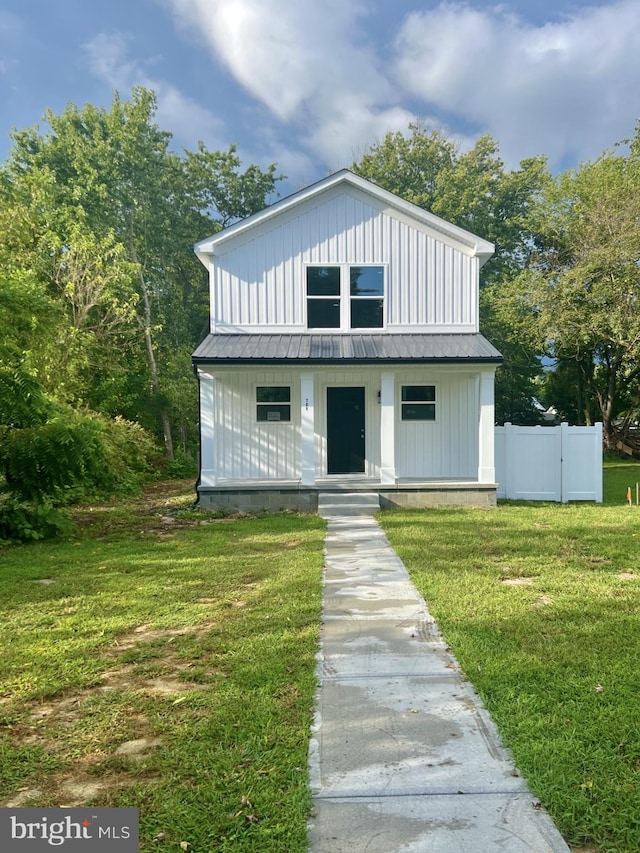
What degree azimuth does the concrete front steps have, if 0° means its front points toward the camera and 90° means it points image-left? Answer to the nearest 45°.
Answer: approximately 0°

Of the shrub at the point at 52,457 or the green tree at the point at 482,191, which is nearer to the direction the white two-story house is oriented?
the shrub

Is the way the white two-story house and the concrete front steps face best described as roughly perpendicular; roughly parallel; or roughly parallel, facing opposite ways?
roughly parallel

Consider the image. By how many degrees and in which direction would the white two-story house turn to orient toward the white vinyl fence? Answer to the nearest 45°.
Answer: approximately 90° to its left

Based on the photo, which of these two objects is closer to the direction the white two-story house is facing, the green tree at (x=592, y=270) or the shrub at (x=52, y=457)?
the shrub

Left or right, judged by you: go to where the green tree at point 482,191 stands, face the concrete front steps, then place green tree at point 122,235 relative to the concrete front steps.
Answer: right

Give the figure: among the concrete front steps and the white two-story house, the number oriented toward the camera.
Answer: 2

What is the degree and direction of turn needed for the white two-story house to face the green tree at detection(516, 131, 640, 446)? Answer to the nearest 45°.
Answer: approximately 135° to its left

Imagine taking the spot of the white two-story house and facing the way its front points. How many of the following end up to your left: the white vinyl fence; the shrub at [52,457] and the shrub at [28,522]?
1

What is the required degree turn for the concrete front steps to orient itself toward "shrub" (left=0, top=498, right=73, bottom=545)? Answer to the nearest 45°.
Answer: approximately 45° to its right

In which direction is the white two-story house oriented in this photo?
toward the camera
